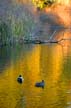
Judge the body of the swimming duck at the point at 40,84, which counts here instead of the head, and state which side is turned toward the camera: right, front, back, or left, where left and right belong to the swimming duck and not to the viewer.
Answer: right
